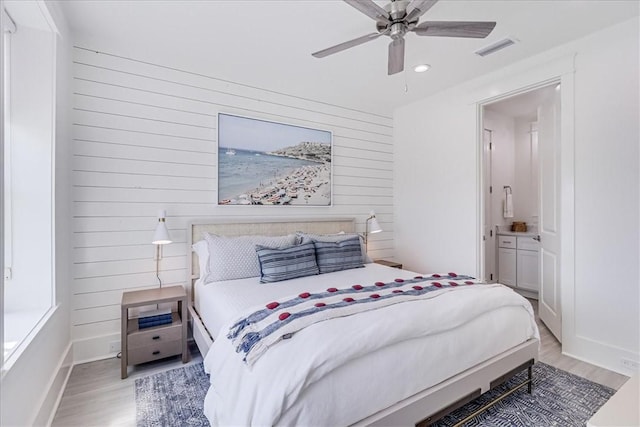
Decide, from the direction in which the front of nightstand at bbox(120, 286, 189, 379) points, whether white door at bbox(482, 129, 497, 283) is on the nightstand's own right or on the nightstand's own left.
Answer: on the nightstand's own left

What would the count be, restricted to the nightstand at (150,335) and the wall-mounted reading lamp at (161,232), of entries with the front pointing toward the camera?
2

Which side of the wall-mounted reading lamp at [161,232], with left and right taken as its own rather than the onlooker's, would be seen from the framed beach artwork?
left

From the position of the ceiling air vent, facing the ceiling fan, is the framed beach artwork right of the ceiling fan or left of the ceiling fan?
right

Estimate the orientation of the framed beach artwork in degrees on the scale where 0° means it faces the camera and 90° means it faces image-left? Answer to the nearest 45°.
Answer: approximately 315°

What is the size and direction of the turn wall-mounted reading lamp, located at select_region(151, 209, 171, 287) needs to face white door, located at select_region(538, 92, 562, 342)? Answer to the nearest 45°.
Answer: approximately 90° to its left

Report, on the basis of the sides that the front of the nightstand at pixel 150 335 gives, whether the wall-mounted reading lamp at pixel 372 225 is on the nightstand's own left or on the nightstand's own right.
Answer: on the nightstand's own left

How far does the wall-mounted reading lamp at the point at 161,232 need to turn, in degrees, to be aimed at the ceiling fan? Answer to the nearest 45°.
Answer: approximately 45° to its left

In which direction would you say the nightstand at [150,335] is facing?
toward the camera

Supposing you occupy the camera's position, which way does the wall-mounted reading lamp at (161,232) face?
facing the viewer

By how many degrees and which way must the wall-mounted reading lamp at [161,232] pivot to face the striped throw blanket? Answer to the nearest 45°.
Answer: approximately 45° to its left
